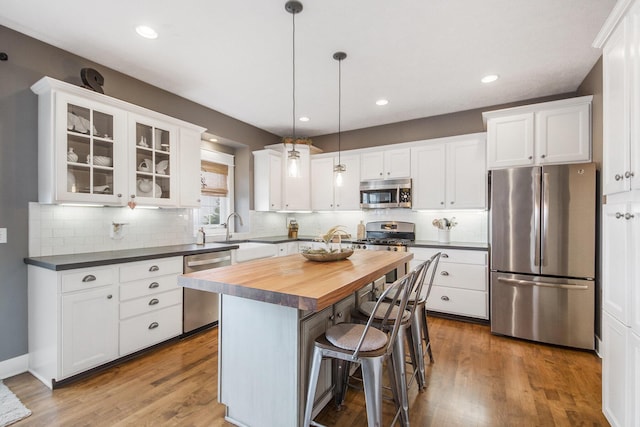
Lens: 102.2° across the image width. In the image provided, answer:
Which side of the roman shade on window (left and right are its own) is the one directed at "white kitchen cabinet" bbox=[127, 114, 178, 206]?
right

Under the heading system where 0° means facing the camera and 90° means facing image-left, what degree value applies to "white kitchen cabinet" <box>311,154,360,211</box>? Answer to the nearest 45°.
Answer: approximately 0°

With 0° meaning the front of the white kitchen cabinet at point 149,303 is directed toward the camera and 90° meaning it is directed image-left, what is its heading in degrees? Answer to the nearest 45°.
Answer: approximately 315°

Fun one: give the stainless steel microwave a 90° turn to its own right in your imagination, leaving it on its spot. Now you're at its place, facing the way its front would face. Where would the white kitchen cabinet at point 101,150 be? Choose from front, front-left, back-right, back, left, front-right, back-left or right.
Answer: front-left

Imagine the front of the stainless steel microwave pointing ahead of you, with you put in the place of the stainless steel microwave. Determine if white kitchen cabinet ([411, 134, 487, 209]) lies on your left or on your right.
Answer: on your left

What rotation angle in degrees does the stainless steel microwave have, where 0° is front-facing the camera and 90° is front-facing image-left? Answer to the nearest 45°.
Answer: approximately 0°

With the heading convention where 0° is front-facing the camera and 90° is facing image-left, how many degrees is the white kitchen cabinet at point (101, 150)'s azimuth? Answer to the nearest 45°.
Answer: approximately 315°

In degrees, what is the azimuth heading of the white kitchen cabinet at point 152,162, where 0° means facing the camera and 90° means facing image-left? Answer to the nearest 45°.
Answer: approximately 315°

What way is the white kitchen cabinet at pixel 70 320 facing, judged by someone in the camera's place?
facing the viewer and to the right of the viewer

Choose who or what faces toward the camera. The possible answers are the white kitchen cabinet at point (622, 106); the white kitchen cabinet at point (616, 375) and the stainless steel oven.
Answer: the stainless steel oven

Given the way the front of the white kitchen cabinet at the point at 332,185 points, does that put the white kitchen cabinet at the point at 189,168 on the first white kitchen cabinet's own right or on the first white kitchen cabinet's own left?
on the first white kitchen cabinet's own right

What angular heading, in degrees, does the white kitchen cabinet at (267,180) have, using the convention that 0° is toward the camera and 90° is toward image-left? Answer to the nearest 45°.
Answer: approximately 315°
